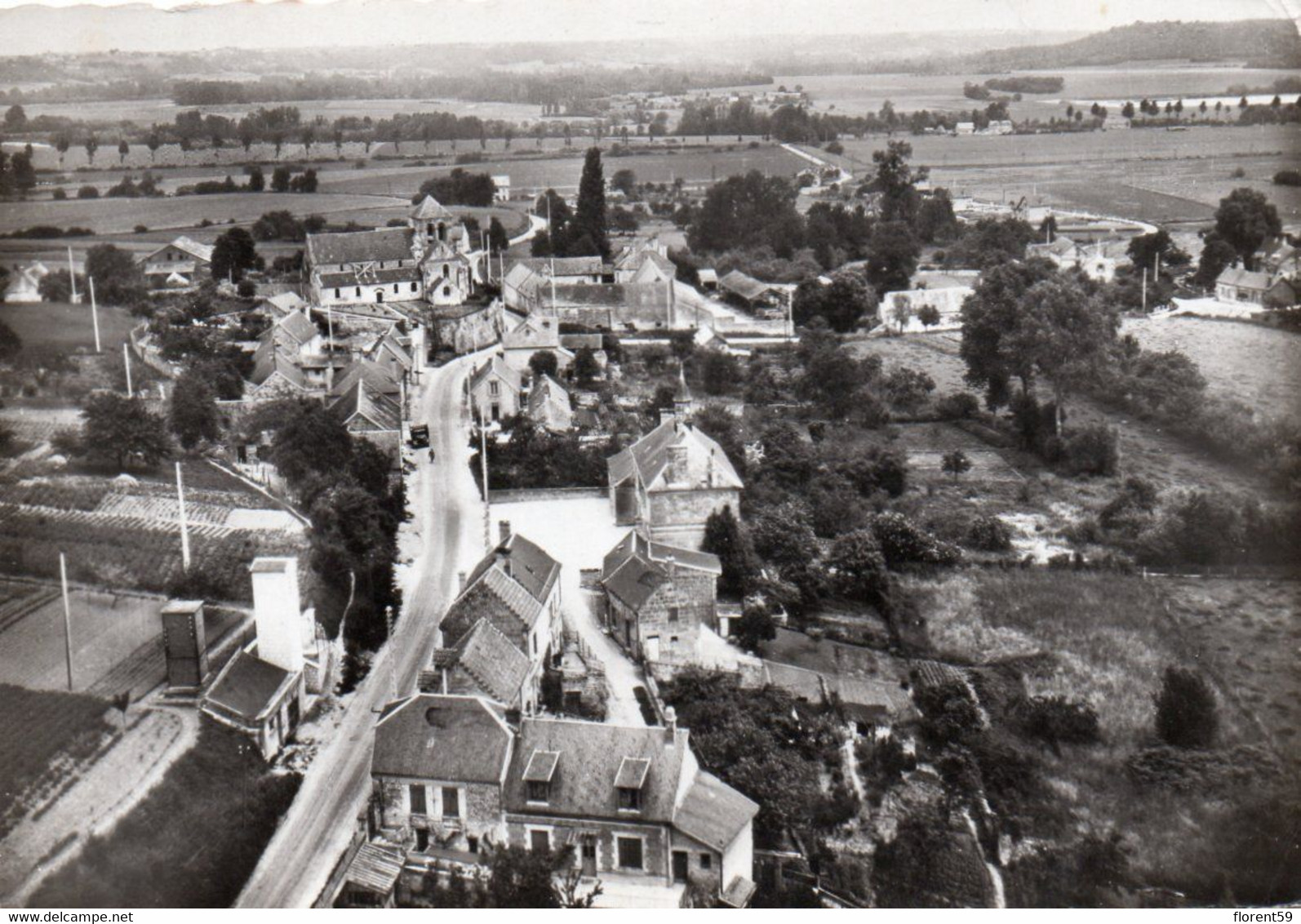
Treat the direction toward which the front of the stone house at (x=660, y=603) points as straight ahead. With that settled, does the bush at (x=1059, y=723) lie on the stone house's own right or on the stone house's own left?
on the stone house's own left

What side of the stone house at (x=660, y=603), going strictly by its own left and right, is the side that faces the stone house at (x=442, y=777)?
front

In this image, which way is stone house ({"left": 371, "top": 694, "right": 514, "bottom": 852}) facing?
toward the camera

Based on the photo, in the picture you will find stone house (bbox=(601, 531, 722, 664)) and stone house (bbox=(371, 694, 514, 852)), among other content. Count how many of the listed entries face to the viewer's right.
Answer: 0

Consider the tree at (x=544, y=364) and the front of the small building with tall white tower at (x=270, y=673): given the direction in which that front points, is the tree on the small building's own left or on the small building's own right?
on the small building's own left

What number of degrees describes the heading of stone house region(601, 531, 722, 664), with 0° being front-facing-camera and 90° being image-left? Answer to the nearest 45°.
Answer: approximately 45°

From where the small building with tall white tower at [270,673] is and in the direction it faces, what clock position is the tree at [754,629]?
The tree is roughly at 10 o'clock from the small building with tall white tower.

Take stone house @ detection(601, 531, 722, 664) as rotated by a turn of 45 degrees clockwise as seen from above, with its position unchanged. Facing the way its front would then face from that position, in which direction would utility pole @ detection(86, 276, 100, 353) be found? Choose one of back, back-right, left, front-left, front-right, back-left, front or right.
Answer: front-right

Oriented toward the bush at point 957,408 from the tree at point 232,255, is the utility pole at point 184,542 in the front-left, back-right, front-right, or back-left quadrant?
front-right

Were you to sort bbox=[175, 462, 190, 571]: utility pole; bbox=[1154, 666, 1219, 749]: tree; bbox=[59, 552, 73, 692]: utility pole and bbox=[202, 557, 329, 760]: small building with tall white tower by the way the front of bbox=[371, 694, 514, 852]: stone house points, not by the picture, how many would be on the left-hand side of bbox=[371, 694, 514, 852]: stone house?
1

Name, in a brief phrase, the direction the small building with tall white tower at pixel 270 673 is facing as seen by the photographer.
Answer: facing the viewer and to the right of the viewer

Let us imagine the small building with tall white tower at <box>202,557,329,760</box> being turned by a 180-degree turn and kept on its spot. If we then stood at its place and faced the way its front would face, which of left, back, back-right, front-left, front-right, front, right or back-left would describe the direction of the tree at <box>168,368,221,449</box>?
front-right

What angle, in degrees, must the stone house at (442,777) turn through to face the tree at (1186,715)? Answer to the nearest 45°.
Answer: approximately 90° to its left

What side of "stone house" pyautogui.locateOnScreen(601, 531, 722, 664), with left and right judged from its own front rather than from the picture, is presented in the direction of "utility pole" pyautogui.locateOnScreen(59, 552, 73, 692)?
front

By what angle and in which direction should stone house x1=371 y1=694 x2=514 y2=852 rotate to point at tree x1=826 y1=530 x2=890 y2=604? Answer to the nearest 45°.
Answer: approximately 135° to its left

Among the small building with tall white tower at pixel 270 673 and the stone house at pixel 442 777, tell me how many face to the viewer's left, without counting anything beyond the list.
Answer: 0

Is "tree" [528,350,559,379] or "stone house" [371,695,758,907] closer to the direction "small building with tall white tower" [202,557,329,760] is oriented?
the stone house

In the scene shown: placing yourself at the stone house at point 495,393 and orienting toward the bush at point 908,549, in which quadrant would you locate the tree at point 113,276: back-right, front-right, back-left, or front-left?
back-right

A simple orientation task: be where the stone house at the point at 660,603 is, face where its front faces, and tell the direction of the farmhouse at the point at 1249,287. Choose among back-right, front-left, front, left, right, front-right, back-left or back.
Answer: back
